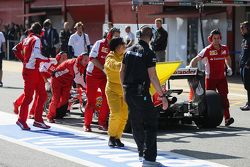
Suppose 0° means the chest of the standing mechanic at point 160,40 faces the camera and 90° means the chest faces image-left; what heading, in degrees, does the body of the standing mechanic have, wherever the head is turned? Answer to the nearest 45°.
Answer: approximately 45°

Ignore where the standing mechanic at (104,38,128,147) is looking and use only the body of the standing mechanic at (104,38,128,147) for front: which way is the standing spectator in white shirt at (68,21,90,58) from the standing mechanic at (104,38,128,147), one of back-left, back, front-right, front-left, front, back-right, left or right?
left

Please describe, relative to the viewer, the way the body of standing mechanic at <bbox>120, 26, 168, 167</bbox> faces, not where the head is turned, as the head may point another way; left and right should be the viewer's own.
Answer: facing away from the viewer and to the right of the viewer

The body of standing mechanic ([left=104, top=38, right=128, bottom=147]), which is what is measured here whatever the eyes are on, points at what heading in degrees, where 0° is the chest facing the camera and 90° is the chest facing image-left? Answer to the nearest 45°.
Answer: approximately 270°

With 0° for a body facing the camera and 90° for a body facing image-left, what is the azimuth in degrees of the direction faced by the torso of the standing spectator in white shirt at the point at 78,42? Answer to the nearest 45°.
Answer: approximately 0°

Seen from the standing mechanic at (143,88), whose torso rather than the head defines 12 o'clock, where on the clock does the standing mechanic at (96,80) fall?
the standing mechanic at (96,80) is roughly at 10 o'clock from the standing mechanic at (143,88).

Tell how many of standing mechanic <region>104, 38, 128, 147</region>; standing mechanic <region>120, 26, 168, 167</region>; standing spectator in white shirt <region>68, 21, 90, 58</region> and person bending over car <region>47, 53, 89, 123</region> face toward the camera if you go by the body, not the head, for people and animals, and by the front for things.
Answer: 1

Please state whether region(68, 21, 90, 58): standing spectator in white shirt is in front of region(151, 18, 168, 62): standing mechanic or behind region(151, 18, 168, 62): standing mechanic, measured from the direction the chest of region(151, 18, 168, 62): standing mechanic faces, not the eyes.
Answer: in front

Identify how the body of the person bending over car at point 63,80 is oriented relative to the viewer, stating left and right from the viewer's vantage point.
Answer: facing to the right of the viewer
